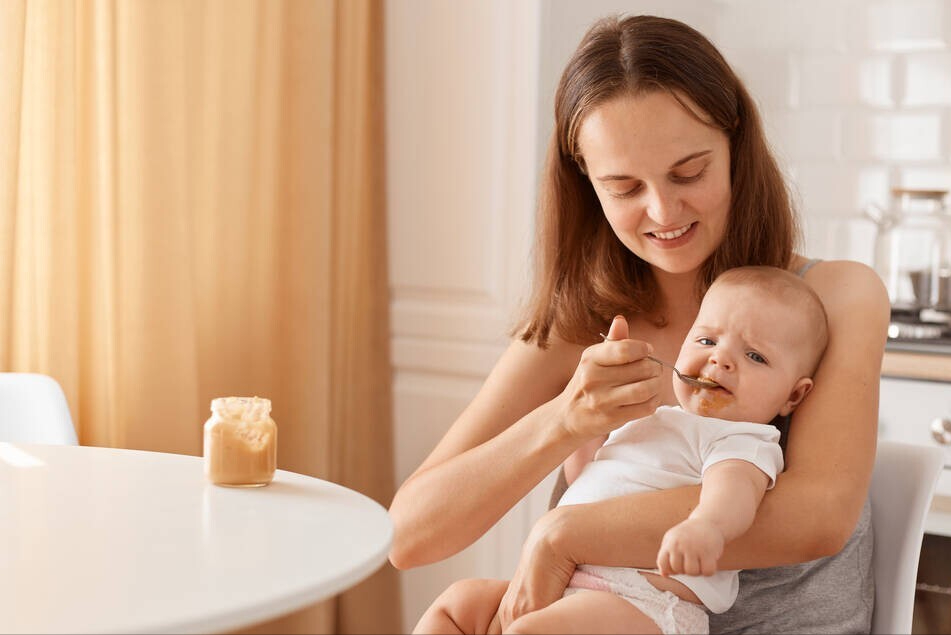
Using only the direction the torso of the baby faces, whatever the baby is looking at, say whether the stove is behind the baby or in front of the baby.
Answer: behind

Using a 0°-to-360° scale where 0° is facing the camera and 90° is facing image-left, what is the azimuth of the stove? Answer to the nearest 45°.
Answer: approximately 0°

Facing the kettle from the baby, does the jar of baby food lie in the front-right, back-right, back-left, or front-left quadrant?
back-left
